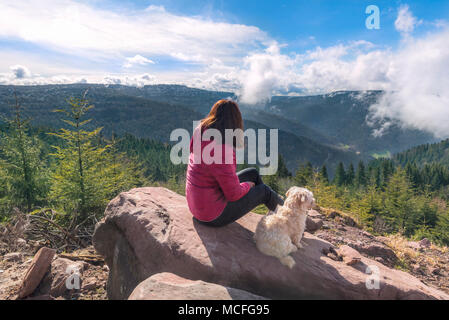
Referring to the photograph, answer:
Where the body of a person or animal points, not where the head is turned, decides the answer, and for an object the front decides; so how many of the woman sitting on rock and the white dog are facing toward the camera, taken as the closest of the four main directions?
0

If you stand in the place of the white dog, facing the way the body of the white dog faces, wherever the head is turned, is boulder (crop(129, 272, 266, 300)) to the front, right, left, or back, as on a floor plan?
back

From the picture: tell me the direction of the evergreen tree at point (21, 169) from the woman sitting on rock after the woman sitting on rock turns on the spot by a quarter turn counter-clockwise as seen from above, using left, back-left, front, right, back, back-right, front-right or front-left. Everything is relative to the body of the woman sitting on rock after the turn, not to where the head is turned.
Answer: front

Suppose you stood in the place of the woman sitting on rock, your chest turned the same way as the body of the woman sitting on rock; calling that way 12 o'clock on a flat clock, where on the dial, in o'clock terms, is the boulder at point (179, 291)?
The boulder is roughly at 5 o'clock from the woman sitting on rock.

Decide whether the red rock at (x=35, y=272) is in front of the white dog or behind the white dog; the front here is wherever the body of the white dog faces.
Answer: behind

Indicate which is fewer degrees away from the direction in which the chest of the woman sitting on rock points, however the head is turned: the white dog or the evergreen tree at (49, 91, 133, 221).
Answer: the white dog

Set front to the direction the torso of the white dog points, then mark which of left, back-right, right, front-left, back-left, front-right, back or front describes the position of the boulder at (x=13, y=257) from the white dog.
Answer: back-left

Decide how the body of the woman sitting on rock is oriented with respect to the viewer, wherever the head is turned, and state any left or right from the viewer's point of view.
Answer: facing away from the viewer and to the right of the viewer
